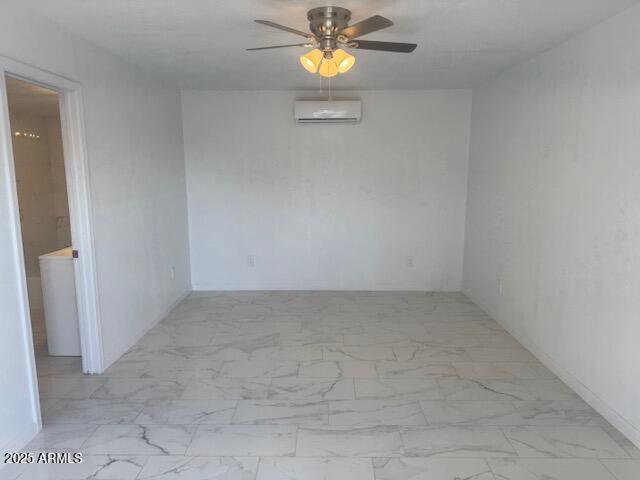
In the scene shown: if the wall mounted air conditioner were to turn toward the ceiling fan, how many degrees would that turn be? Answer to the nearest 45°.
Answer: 0° — it already faces it

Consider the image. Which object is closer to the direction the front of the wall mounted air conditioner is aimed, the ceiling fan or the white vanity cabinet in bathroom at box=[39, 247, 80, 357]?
the ceiling fan

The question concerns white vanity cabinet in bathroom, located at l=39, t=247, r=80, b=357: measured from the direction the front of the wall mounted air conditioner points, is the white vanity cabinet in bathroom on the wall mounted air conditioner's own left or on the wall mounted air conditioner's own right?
on the wall mounted air conditioner's own right

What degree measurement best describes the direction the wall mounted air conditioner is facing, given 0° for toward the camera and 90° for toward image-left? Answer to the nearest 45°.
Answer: approximately 0°
